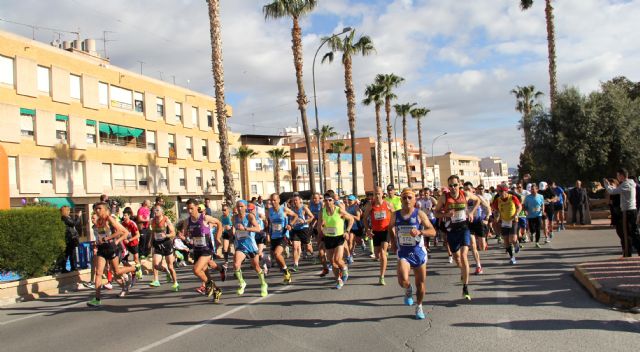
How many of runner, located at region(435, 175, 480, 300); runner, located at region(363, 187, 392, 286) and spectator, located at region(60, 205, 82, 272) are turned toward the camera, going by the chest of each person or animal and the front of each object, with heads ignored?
2

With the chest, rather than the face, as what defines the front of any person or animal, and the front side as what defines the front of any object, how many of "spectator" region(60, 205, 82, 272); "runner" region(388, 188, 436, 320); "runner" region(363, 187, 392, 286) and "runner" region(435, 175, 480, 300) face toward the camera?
3

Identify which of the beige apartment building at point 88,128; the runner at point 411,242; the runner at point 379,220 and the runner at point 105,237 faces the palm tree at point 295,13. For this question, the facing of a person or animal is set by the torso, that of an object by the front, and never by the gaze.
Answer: the beige apartment building

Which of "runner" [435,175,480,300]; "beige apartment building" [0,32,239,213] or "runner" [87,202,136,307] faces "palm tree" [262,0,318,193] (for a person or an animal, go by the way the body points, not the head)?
the beige apartment building

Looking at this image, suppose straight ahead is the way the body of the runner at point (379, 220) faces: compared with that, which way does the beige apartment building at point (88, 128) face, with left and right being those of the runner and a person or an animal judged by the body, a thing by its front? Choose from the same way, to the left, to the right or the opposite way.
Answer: to the left

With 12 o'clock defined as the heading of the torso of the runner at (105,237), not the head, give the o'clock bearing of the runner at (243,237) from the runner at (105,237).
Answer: the runner at (243,237) is roughly at 8 o'clock from the runner at (105,237).
